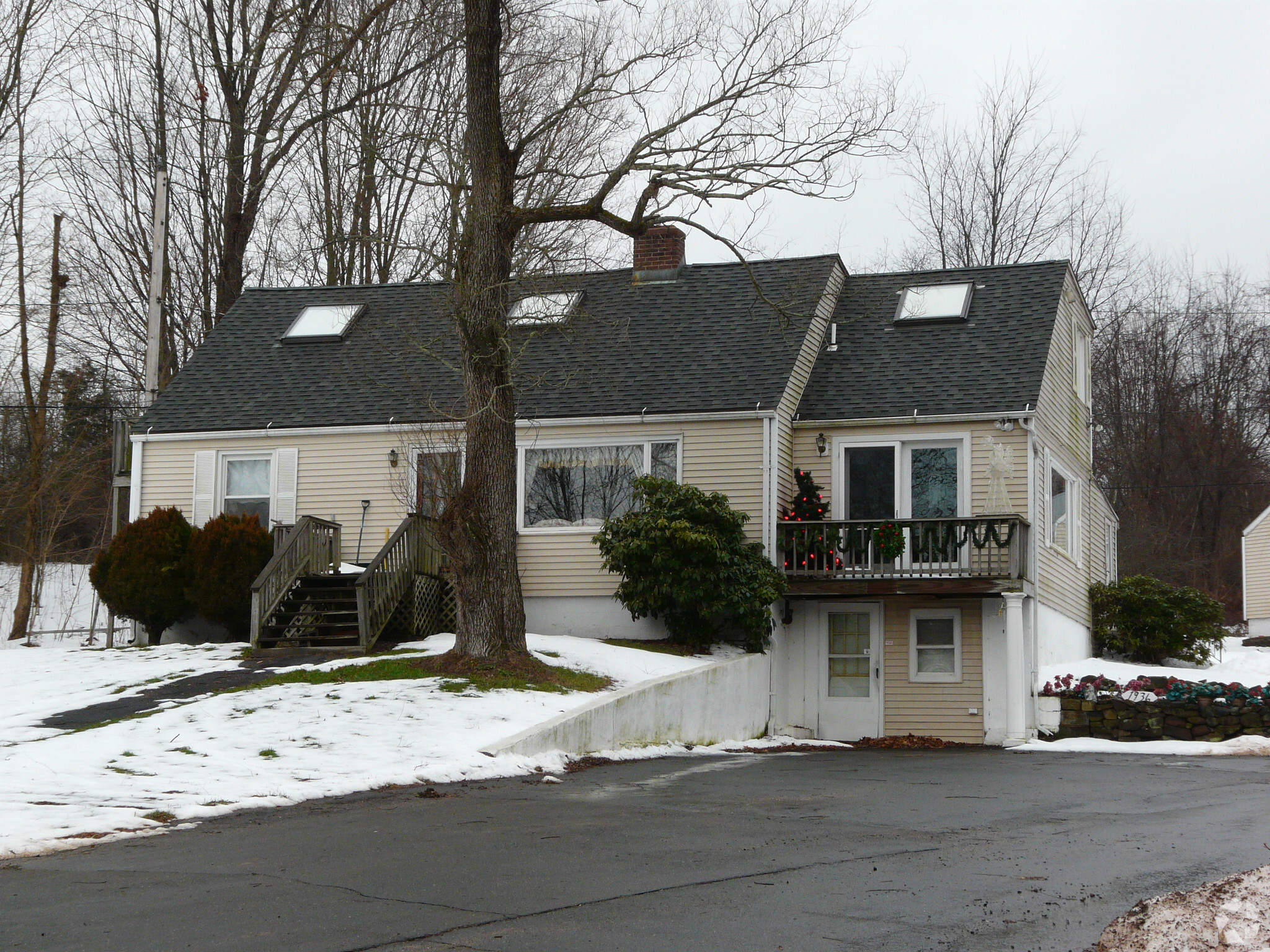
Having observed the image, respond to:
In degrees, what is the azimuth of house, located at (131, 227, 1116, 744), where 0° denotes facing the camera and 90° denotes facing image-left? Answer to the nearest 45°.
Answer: approximately 0°

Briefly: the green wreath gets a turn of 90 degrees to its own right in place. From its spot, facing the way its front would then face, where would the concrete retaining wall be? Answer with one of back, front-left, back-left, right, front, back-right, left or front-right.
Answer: front-left

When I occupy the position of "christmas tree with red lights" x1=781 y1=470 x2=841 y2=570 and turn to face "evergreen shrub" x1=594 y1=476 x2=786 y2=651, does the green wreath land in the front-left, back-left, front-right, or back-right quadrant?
back-left

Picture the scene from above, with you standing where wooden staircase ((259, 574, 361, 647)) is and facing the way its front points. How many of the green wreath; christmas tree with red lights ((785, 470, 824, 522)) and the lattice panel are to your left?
3

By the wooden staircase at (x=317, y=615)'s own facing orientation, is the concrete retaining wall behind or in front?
in front

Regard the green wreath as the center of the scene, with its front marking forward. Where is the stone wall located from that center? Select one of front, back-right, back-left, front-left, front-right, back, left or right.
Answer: left

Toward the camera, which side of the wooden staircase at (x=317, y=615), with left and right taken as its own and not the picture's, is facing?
front

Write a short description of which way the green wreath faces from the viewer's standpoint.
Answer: facing the viewer

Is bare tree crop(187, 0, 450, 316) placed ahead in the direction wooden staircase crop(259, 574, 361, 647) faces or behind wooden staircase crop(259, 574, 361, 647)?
behind

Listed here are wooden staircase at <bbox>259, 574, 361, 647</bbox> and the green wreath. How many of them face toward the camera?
2

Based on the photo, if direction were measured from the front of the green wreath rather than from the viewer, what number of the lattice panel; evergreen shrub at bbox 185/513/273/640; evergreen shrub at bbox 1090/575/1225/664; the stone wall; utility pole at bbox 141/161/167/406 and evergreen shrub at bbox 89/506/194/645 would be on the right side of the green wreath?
4

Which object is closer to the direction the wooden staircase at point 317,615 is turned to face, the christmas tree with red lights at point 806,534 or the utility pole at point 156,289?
the christmas tree with red lights

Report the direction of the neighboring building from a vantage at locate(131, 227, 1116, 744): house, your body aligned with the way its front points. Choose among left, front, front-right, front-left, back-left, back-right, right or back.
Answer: back-left
